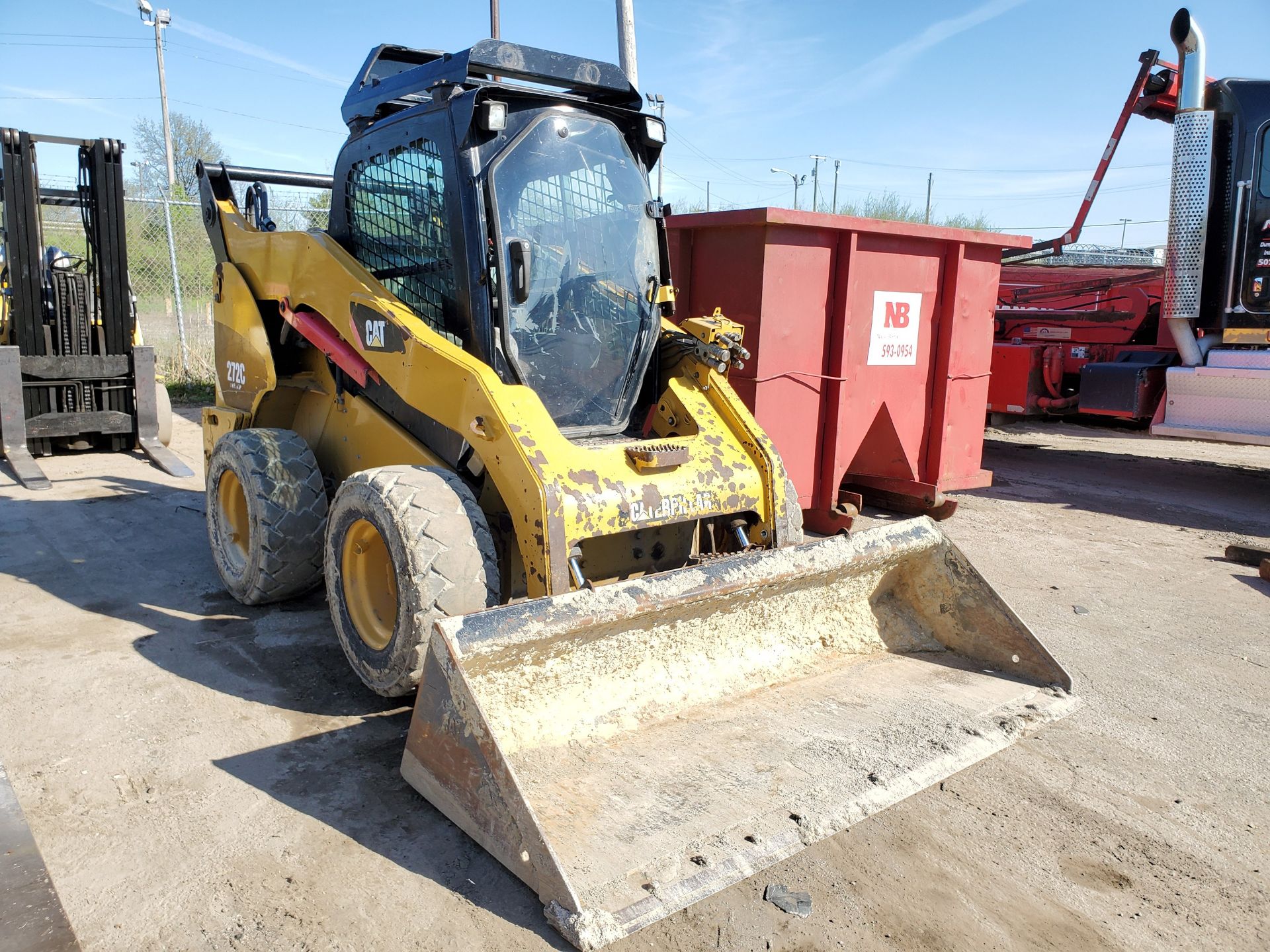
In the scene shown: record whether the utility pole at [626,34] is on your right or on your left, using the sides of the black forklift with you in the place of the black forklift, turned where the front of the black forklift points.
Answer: on your left

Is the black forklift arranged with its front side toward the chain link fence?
no

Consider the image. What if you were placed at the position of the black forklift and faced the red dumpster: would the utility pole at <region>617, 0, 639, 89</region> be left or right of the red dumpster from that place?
left

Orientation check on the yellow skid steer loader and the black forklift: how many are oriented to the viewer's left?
0

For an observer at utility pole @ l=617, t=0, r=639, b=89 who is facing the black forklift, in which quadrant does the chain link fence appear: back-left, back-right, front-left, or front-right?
front-right

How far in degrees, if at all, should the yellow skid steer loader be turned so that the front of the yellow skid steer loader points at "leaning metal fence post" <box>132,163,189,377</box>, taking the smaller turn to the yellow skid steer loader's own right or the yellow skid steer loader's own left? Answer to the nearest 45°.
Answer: approximately 180°

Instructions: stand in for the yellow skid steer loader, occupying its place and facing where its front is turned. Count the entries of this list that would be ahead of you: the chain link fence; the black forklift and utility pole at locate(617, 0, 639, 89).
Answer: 0

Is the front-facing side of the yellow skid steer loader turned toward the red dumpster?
no

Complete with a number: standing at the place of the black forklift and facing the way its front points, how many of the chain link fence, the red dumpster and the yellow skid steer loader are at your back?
1

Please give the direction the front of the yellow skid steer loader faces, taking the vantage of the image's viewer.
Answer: facing the viewer and to the right of the viewer

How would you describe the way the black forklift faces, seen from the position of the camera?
facing the viewer

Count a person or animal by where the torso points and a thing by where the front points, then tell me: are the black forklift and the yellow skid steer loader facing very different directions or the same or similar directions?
same or similar directions

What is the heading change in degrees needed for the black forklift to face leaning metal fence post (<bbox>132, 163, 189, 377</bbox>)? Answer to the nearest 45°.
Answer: approximately 180°

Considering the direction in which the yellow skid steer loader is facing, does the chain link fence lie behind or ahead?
behind

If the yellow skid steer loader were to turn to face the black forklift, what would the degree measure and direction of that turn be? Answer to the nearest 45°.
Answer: approximately 180°
